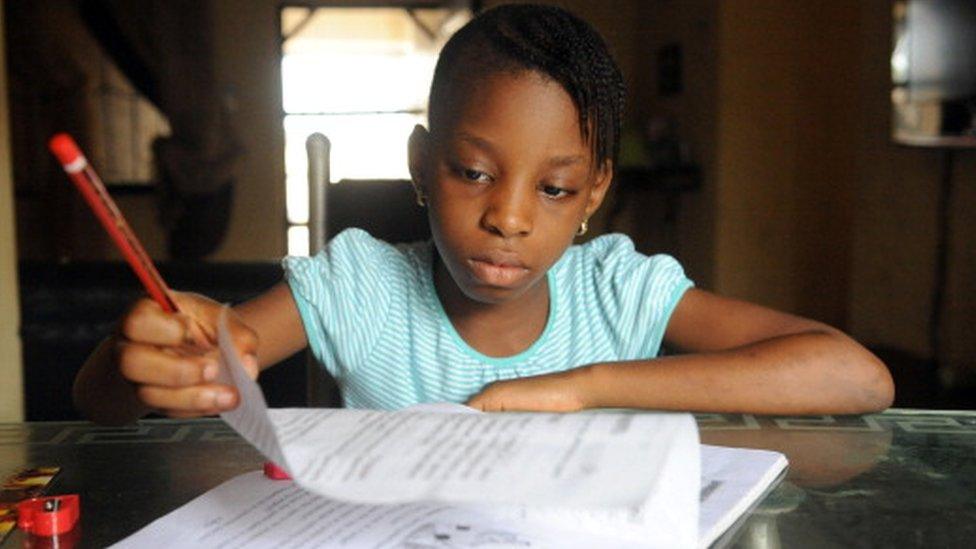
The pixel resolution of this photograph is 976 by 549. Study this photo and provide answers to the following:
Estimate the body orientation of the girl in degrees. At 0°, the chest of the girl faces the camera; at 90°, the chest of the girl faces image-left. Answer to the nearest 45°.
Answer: approximately 0°
